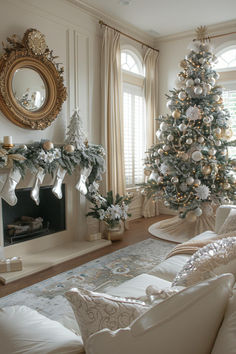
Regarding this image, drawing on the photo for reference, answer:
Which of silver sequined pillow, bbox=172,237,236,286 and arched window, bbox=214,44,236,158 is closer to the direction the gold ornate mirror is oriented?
the silver sequined pillow

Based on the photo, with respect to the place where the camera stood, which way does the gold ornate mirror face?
facing the viewer and to the right of the viewer

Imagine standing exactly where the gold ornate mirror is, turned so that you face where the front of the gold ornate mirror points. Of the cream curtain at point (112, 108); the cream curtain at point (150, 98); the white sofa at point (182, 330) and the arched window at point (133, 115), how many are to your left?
3

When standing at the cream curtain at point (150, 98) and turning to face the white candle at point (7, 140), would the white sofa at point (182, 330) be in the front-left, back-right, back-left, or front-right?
front-left

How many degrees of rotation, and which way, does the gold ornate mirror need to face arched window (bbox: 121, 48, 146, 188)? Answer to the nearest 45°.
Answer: approximately 90° to its left

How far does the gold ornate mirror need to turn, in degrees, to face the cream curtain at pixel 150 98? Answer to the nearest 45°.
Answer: approximately 90° to its left

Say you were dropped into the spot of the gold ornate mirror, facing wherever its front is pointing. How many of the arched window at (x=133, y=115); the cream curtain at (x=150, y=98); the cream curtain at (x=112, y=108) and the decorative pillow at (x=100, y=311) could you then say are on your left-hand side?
3

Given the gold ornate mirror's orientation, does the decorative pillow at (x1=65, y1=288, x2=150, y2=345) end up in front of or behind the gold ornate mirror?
in front

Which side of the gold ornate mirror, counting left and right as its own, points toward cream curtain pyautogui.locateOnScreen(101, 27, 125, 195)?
left

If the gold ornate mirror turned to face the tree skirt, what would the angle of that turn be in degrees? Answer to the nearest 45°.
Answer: approximately 45° to its left
